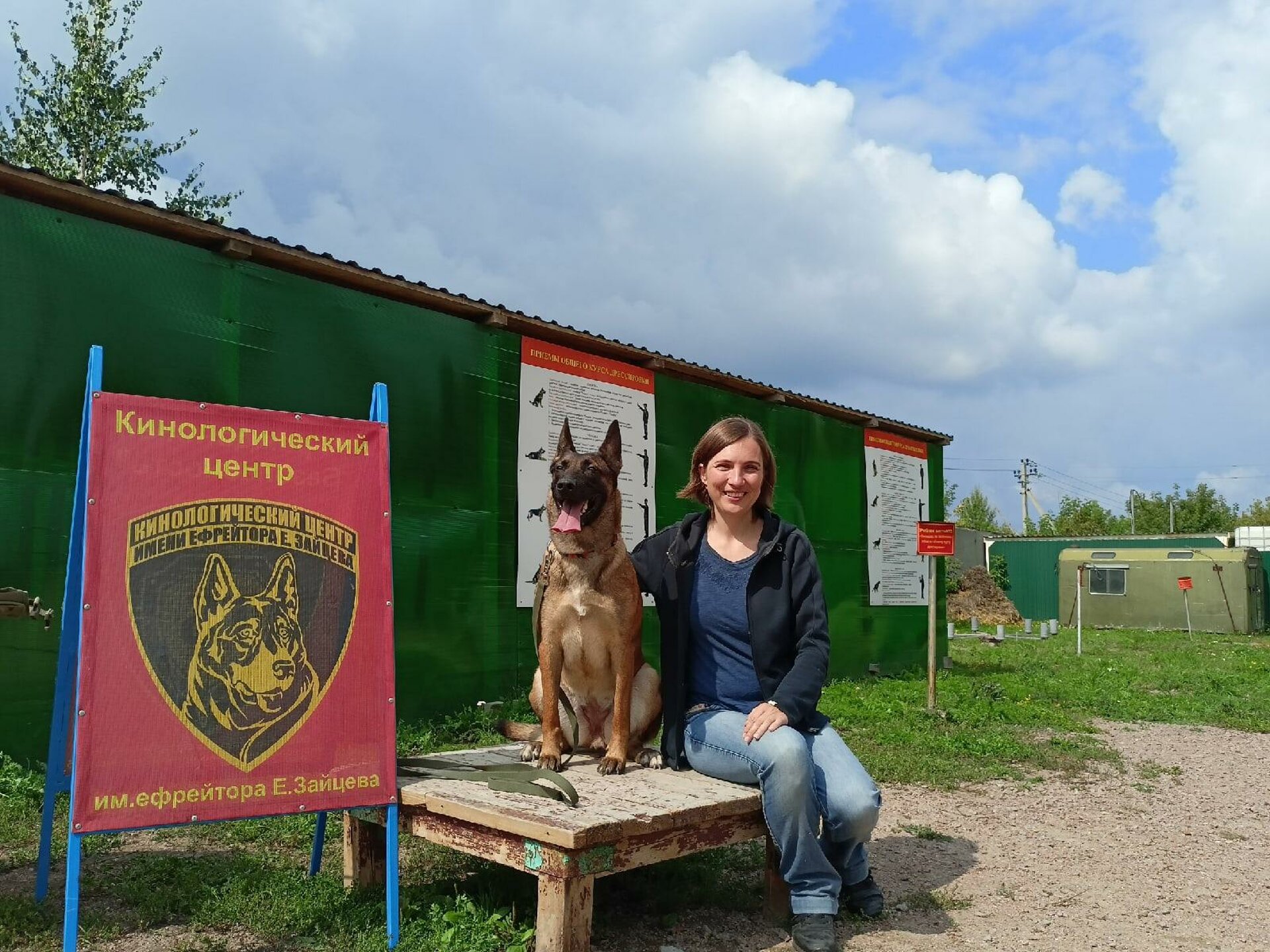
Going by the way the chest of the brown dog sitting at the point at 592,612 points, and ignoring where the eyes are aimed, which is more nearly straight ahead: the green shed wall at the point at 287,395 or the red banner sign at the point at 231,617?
the red banner sign

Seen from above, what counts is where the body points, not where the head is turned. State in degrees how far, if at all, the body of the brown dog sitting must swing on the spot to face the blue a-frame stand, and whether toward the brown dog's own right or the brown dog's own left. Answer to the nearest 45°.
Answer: approximately 90° to the brown dog's own right

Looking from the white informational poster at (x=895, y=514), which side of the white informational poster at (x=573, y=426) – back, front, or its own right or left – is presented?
left

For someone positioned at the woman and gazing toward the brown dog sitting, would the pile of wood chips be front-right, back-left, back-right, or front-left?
back-right

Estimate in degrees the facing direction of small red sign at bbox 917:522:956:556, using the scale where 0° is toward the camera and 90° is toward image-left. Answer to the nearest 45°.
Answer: approximately 0°

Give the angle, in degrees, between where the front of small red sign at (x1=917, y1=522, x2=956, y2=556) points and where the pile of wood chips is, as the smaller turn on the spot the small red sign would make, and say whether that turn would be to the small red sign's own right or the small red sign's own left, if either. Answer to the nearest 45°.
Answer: approximately 180°

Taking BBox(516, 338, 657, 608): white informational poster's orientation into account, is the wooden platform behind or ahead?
ahead

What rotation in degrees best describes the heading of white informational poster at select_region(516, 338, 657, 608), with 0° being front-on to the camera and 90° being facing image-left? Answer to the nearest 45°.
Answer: approximately 315°

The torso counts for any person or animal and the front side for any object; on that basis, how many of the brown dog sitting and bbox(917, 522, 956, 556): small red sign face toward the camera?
2
